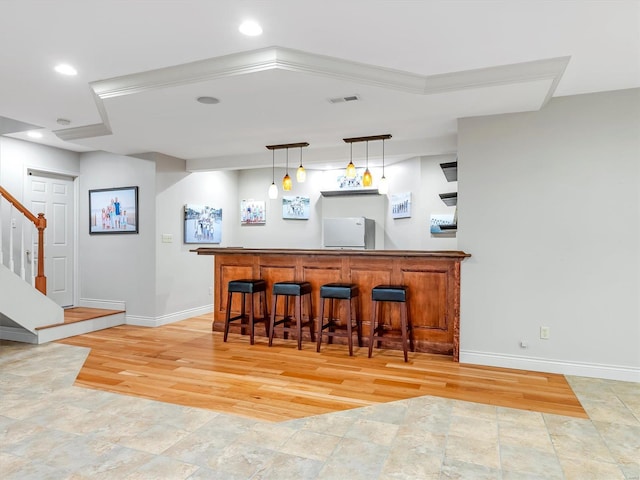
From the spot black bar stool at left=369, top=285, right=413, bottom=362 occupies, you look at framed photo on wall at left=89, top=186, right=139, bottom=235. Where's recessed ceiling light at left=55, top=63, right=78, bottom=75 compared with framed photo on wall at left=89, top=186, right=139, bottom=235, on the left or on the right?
left

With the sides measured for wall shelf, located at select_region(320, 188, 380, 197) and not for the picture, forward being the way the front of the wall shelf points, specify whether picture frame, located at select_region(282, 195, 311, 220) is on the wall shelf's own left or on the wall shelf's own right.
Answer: on the wall shelf's own right

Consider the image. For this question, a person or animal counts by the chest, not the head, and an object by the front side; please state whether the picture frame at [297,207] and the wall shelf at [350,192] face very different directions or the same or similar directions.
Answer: same or similar directions

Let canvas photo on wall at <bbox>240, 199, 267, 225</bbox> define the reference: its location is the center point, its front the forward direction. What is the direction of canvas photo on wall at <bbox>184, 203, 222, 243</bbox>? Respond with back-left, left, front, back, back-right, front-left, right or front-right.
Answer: front-right

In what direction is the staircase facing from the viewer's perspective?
to the viewer's right

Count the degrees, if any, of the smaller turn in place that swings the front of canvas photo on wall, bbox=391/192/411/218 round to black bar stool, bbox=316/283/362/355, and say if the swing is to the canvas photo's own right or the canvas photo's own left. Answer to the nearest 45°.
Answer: approximately 45° to the canvas photo's own left

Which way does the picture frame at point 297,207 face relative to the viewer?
toward the camera

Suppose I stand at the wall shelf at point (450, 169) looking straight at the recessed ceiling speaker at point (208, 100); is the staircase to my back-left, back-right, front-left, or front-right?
front-right

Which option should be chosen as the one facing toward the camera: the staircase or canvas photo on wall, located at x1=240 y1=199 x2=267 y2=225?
the canvas photo on wall

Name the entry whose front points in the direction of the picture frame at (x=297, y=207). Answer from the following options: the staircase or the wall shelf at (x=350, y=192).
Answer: the staircase

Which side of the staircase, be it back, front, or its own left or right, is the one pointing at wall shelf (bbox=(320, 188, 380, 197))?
front

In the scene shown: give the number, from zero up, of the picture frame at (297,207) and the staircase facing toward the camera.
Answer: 1

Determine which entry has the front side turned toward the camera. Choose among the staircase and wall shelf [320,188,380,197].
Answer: the wall shelf
